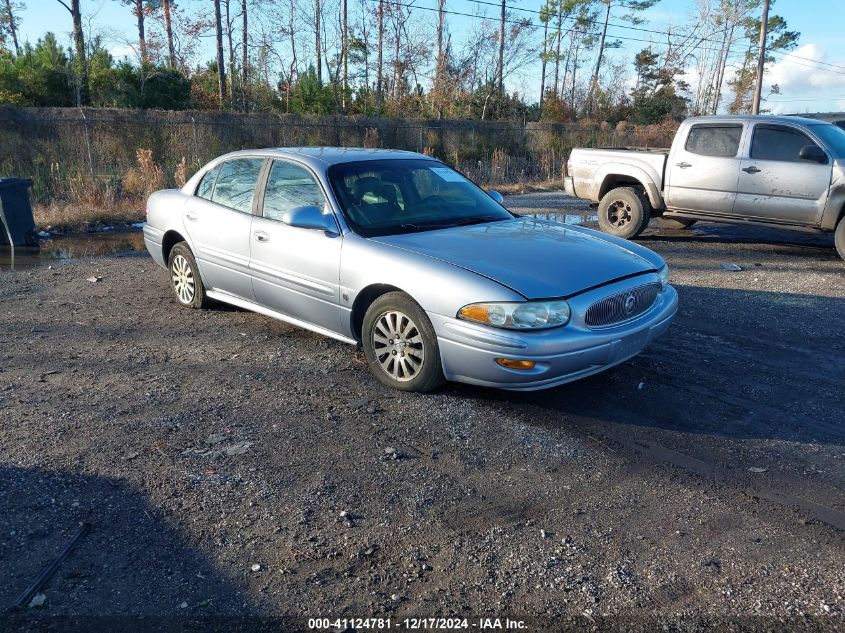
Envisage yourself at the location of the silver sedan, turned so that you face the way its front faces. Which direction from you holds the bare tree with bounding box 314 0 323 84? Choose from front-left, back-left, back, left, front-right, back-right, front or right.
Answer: back-left

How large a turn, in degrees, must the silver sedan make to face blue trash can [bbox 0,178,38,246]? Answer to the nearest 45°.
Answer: approximately 180°

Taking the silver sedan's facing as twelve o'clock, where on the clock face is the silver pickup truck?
The silver pickup truck is roughly at 9 o'clock from the silver sedan.

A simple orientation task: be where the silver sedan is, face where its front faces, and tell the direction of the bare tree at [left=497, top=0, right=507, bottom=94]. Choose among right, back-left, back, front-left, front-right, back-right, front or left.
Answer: back-left

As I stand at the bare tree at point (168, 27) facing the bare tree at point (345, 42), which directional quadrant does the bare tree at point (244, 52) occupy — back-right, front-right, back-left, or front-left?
front-right

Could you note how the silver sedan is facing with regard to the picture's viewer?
facing the viewer and to the right of the viewer

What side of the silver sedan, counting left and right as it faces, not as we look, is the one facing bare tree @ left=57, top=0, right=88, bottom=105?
back

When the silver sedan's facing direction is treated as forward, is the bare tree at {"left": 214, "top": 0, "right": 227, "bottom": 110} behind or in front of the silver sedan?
behind

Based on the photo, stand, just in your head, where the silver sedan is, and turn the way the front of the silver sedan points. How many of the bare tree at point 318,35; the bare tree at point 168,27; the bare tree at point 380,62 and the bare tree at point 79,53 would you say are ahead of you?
0

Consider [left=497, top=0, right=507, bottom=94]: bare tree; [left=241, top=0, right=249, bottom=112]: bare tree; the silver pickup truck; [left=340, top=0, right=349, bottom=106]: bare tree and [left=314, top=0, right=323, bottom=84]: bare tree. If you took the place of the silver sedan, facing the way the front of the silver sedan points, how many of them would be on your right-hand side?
0

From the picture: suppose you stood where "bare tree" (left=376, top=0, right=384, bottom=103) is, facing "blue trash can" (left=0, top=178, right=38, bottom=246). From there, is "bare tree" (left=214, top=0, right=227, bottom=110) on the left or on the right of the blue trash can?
right

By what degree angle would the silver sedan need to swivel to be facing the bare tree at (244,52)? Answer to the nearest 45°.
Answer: approximately 135° to its left

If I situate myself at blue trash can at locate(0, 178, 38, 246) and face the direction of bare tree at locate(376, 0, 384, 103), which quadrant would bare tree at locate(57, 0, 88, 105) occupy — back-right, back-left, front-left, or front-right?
front-left

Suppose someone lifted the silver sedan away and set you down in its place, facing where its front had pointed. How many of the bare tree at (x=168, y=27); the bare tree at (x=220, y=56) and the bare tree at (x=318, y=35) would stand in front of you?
0

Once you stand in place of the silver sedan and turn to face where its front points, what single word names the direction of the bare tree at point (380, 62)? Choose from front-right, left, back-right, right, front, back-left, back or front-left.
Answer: back-left

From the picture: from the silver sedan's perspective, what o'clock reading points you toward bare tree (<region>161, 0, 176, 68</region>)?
The bare tree is roughly at 7 o'clock from the silver sedan.
